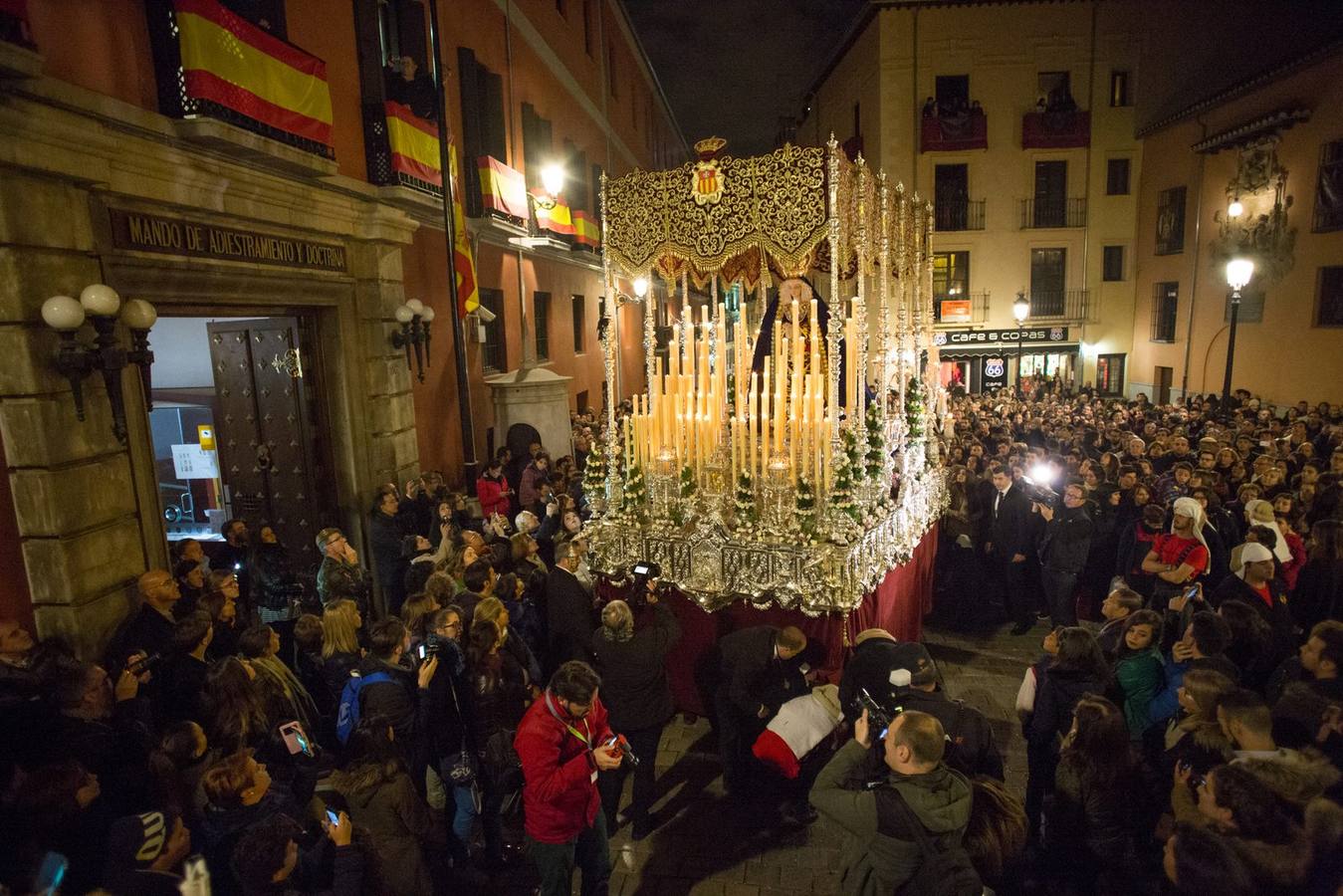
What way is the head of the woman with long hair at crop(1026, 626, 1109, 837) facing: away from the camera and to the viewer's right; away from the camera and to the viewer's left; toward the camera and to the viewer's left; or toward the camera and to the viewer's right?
away from the camera and to the viewer's left

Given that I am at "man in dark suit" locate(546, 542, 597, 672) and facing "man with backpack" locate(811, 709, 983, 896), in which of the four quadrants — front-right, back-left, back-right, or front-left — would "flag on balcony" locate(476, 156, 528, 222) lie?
back-left

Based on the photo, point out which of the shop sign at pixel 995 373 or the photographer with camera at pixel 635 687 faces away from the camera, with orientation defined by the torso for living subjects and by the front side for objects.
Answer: the photographer with camera

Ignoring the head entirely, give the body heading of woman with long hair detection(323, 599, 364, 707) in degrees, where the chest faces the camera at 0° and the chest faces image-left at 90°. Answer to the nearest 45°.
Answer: approximately 225°

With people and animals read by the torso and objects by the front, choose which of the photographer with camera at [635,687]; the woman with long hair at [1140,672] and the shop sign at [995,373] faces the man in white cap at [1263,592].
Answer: the shop sign

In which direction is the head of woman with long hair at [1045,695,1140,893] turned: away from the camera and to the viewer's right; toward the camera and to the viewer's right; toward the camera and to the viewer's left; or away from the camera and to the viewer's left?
away from the camera and to the viewer's left

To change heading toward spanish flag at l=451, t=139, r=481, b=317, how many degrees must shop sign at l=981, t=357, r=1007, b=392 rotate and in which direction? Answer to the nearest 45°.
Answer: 0° — it already faces it

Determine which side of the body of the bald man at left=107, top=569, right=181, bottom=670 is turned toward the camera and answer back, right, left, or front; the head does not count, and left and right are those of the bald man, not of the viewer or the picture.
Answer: right

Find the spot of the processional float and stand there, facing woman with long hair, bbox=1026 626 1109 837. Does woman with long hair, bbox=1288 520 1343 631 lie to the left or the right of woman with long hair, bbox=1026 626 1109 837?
left

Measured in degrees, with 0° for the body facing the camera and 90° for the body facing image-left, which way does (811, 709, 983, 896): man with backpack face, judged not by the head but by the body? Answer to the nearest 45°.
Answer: approximately 135°

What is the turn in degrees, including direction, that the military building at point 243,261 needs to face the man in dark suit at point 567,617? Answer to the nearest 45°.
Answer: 0° — it already faces them

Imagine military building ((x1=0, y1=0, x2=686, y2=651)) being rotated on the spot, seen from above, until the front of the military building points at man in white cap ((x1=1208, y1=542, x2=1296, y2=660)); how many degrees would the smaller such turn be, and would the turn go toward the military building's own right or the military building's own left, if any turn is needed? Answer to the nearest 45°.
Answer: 0° — it already faces them

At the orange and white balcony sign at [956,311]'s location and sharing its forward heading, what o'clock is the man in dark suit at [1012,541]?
The man in dark suit is roughly at 12 o'clock from the orange and white balcony sign.

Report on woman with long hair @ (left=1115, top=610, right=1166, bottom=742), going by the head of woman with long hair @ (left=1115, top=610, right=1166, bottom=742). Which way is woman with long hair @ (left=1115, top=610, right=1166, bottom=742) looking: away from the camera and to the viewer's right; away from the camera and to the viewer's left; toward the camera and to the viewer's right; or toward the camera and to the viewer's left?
toward the camera and to the viewer's left

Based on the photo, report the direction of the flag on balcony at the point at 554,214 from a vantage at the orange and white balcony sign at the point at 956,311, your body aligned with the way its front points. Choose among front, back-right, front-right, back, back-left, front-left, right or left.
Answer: front-right

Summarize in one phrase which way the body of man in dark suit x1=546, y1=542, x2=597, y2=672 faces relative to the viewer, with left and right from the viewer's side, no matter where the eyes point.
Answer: facing to the right of the viewer
